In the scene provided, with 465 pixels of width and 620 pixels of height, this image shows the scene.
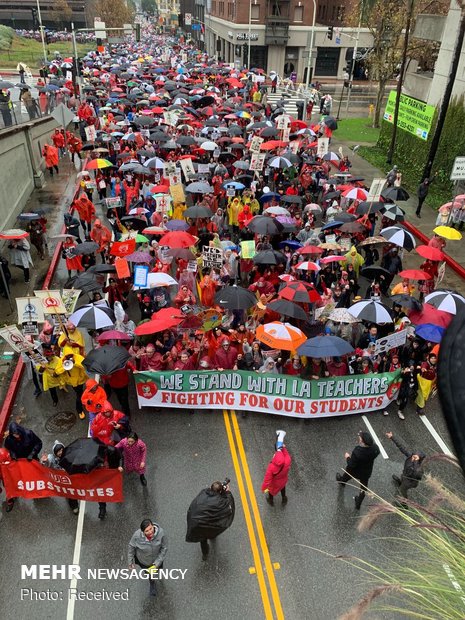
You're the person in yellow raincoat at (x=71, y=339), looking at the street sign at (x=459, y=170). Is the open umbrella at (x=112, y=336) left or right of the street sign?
right

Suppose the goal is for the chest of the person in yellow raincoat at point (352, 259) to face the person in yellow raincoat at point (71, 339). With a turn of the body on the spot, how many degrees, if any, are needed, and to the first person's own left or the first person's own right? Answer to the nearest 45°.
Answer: approximately 45° to the first person's own right

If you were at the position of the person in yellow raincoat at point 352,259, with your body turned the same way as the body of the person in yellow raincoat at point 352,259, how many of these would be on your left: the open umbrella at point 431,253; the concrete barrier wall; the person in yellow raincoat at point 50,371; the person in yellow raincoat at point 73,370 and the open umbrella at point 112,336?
1

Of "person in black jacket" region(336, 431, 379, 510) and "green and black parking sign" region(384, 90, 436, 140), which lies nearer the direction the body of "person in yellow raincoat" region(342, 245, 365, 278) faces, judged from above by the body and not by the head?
the person in black jacket

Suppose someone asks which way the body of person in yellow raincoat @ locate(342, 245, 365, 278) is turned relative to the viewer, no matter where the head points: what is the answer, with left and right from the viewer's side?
facing the viewer

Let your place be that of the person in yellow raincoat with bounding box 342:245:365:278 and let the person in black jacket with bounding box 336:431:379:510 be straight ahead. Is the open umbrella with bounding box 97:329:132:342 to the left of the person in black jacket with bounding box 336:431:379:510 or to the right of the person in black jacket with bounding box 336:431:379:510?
right

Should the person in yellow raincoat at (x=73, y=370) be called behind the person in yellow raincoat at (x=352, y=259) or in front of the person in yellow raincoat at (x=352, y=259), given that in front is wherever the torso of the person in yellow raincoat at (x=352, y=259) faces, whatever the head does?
in front

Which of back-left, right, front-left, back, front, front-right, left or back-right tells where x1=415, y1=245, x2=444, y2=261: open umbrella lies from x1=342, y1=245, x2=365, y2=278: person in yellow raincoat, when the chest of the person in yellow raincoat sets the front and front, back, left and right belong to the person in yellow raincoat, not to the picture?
left

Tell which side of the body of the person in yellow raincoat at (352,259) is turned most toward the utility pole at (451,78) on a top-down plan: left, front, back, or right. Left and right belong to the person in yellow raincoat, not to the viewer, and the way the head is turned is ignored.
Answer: back

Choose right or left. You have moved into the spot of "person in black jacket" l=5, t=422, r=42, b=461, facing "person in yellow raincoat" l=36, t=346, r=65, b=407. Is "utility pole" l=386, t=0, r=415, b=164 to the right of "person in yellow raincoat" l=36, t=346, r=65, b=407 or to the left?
right

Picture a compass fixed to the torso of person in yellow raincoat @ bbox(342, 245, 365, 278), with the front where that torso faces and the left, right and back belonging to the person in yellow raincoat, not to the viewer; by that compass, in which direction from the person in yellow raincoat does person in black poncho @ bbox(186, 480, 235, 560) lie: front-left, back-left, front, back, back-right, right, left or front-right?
front

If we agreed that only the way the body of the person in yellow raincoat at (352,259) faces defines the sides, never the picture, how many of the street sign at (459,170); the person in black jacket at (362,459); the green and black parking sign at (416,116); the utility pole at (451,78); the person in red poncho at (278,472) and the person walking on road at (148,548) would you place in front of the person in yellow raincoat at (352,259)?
3

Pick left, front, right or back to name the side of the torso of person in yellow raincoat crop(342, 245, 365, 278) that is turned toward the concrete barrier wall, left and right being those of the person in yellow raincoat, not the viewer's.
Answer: right

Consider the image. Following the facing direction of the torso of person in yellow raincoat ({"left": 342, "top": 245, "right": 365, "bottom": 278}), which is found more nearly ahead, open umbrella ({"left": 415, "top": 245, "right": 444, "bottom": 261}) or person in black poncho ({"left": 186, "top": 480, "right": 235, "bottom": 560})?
the person in black poncho

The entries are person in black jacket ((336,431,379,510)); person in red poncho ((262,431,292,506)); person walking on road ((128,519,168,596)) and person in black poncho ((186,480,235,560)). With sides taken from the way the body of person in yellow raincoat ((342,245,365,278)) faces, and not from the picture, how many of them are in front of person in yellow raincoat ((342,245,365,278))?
4
